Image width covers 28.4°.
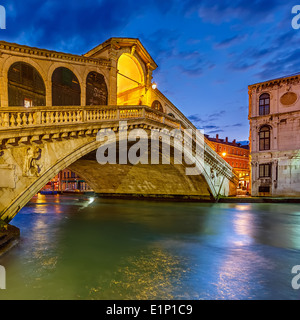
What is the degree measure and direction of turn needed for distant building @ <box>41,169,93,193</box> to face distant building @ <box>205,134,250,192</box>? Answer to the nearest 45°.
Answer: approximately 90° to its left

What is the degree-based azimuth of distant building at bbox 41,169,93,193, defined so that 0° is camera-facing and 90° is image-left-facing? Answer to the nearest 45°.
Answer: approximately 0°

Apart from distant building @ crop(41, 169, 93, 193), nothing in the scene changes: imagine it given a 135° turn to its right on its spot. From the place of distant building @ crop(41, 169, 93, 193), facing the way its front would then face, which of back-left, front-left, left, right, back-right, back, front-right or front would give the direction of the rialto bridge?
back-left
